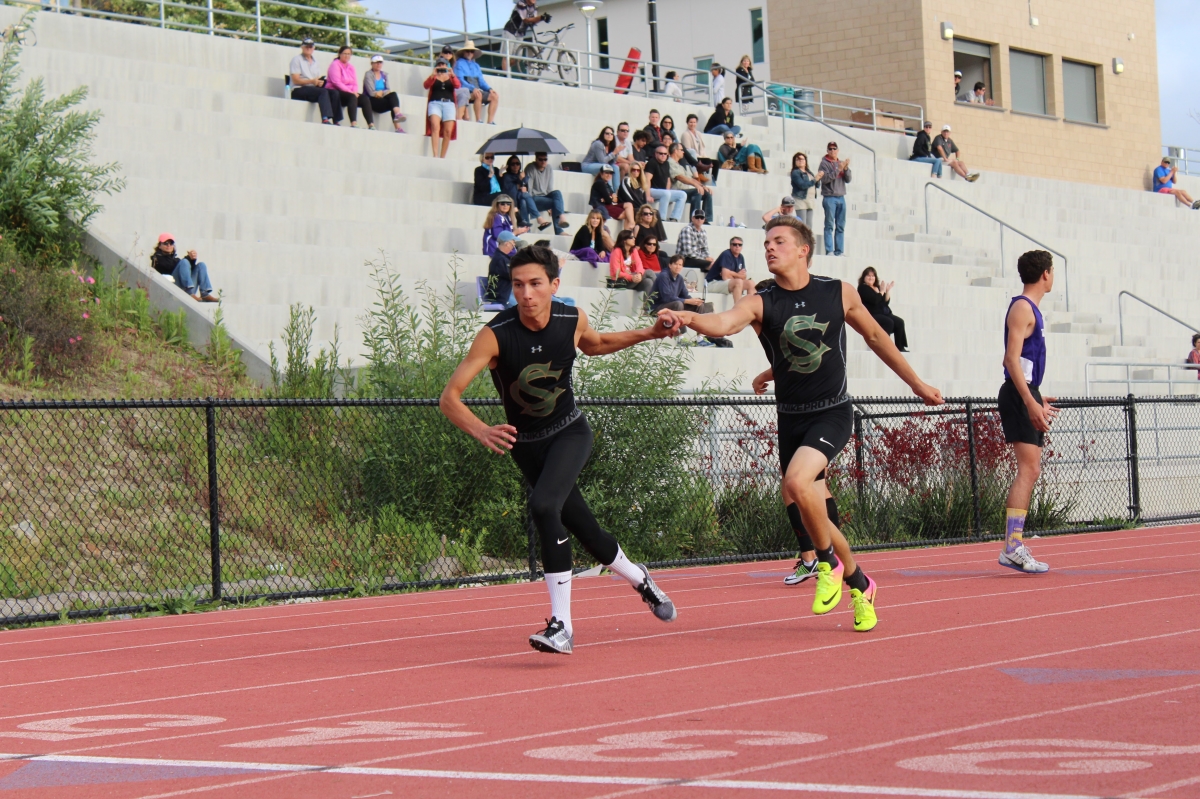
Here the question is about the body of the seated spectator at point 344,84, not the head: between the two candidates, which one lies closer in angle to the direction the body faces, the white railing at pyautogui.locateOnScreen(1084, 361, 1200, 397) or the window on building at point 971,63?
the white railing

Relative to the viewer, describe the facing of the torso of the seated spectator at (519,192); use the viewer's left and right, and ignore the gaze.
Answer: facing the viewer and to the right of the viewer

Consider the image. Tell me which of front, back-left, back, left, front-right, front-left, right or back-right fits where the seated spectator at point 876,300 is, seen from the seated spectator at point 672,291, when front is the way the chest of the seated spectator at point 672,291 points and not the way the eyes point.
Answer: front-left

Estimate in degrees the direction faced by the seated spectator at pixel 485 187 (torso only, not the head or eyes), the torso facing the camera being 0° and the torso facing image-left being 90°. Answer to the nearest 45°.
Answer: approximately 315°

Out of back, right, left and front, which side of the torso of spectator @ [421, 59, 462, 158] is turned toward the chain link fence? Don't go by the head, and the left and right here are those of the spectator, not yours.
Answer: front

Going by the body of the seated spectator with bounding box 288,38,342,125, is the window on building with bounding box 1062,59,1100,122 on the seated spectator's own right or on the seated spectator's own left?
on the seated spectator's own left

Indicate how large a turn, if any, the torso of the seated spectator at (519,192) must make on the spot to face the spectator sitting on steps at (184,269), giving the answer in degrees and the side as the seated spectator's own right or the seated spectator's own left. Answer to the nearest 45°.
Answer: approximately 90° to the seated spectator's own right
